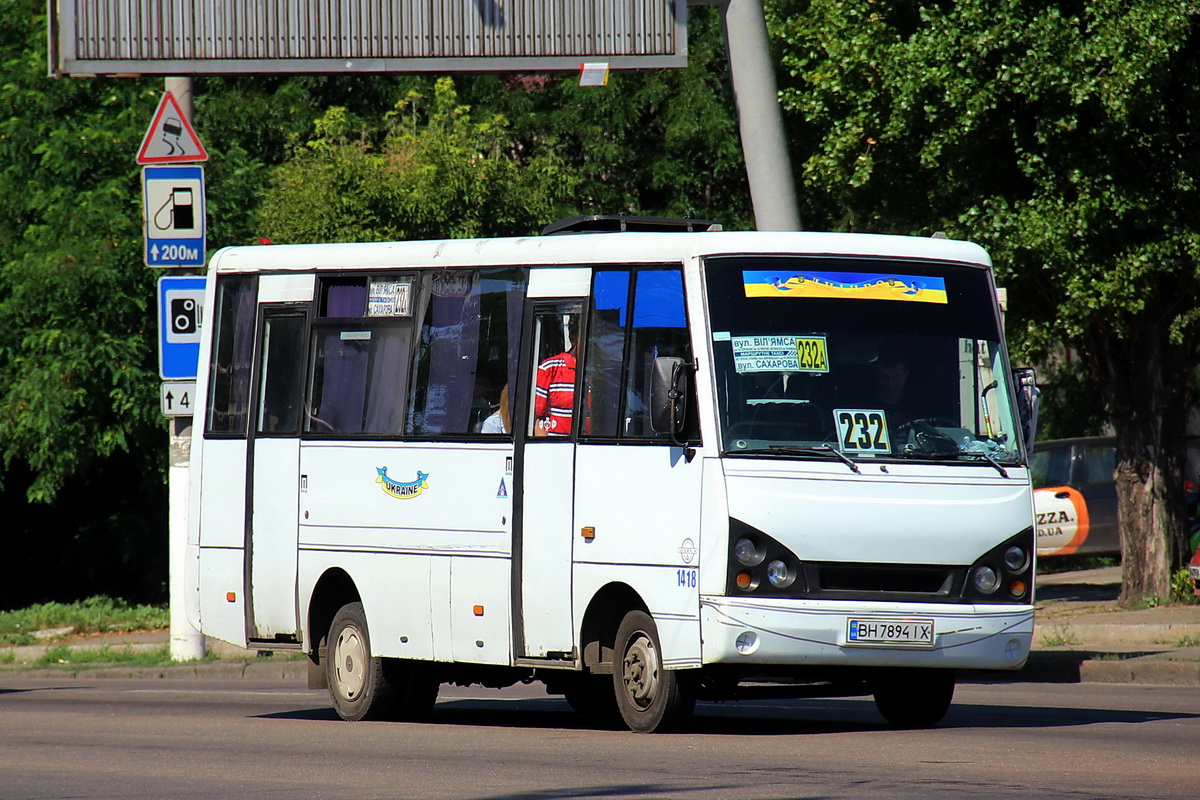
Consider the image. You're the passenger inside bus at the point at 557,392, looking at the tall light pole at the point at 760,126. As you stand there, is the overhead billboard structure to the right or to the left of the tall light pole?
left

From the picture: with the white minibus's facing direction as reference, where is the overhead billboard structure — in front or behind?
behind

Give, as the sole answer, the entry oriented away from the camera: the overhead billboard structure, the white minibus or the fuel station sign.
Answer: the overhead billboard structure

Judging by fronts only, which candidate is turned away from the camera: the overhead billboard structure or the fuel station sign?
the overhead billboard structure

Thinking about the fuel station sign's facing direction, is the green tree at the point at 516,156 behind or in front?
behind

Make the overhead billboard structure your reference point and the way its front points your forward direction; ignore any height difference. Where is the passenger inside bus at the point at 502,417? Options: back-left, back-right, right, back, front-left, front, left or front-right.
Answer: back

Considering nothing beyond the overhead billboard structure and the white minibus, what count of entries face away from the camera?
1

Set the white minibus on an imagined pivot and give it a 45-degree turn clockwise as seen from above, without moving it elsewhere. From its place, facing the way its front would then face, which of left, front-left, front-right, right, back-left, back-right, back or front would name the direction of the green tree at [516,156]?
back

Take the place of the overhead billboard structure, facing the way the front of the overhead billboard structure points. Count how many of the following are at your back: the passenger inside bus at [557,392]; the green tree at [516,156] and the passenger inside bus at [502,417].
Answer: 2

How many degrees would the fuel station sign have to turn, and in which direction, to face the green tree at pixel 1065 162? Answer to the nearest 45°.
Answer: approximately 90° to its left
